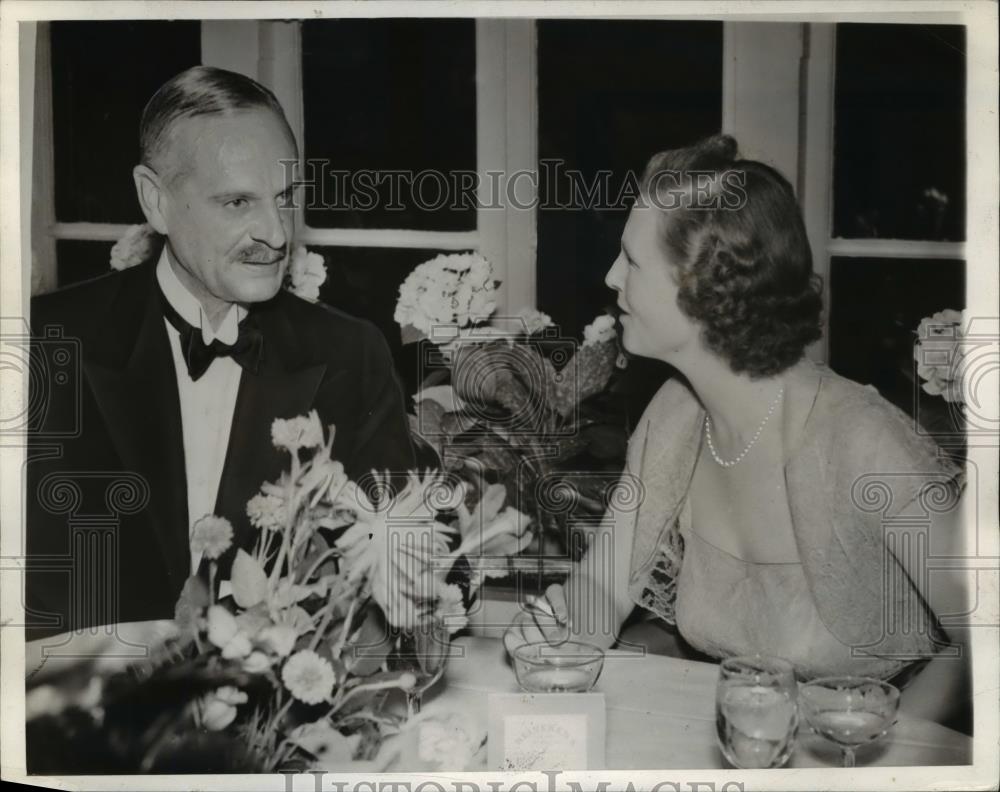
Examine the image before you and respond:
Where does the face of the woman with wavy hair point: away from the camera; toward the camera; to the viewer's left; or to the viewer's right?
to the viewer's left

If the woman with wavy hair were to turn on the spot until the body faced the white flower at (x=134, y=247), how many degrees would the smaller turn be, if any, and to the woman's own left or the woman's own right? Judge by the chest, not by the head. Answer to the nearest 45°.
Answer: approximately 45° to the woman's own right

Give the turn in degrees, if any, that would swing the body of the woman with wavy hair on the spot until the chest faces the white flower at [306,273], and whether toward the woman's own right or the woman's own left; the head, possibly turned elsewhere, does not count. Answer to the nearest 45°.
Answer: approximately 45° to the woman's own right

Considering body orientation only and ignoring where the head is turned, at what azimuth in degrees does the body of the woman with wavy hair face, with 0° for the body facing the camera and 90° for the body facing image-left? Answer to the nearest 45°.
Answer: approximately 45°

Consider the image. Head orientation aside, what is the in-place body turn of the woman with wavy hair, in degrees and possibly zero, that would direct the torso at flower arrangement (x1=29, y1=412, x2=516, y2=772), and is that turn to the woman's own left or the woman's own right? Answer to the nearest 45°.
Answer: approximately 45° to the woman's own right
